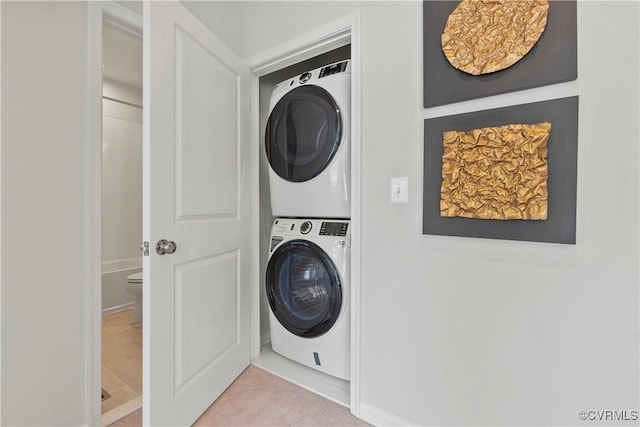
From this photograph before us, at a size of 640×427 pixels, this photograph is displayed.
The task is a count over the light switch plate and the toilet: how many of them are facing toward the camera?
1

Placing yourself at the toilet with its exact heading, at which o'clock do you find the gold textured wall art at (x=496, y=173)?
The gold textured wall art is roughly at 8 o'clock from the toilet.

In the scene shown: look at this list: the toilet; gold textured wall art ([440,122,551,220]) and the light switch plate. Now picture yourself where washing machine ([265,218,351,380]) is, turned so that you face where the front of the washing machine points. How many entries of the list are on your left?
2

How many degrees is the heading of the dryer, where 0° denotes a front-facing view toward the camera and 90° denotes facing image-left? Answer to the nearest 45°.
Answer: approximately 45°

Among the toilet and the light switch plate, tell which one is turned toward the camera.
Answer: the light switch plate

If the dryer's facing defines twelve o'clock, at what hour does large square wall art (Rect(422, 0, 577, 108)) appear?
The large square wall art is roughly at 9 o'clock from the dryer.

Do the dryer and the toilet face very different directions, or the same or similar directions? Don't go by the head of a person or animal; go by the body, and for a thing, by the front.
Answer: same or similar directions

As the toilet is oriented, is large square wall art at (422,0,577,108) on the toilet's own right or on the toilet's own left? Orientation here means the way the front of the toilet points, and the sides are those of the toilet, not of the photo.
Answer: on the toilet's own left

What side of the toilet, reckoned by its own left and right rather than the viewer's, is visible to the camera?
left

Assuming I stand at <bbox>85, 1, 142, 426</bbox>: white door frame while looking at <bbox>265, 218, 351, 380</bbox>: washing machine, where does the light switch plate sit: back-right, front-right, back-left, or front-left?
front-right

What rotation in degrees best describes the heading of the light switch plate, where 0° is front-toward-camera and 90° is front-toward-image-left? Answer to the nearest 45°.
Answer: approximately 0°

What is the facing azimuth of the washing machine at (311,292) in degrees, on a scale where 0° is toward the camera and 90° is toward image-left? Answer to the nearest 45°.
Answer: approximately 45°
